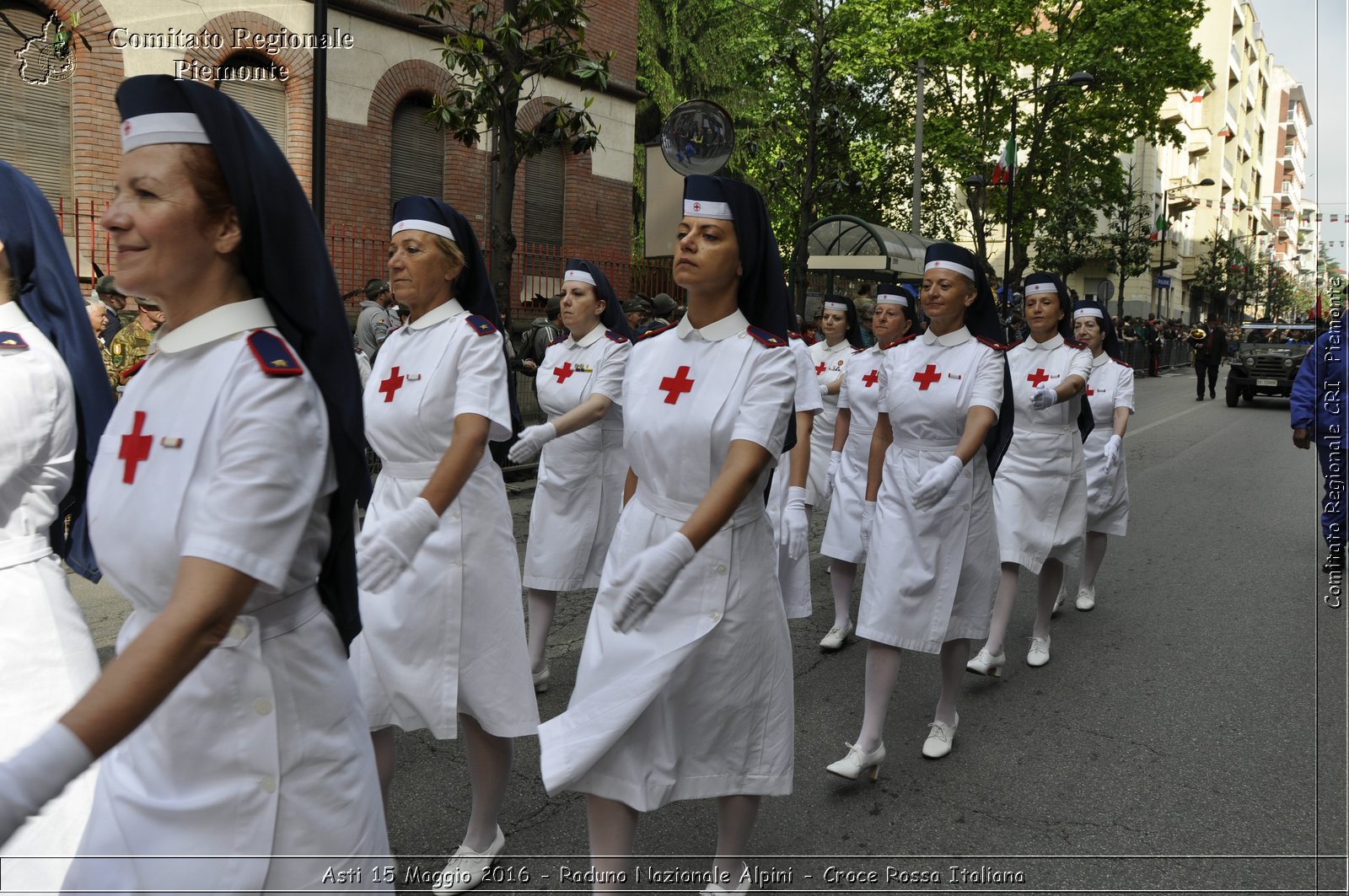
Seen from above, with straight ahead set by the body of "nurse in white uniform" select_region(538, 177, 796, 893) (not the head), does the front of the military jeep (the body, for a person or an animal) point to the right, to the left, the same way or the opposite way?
the same way

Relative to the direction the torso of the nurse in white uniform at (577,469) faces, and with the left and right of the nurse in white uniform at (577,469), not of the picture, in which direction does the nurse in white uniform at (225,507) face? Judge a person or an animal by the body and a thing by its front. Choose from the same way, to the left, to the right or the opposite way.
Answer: the same way

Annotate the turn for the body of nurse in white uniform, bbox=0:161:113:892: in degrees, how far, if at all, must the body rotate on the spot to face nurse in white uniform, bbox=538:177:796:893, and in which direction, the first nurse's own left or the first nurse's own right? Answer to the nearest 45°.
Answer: approximately 180°

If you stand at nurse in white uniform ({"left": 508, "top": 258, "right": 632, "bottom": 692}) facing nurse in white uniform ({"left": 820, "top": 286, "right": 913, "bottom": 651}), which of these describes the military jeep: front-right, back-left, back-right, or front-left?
front-left

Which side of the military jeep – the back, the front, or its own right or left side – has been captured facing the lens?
front

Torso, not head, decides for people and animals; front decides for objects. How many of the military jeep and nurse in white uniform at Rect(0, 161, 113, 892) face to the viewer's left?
1

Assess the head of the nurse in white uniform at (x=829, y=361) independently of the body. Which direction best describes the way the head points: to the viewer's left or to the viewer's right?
to the viewer's left

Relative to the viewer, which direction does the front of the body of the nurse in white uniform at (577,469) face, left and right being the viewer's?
facing the viewer and to the left of the viewer

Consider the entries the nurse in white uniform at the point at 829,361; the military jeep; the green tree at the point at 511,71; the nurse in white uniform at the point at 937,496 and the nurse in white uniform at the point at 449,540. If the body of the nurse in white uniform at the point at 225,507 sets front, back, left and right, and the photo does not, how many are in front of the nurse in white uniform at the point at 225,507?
0

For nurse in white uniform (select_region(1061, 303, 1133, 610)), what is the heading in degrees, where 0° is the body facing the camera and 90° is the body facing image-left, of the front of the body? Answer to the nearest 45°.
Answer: approximately 45°

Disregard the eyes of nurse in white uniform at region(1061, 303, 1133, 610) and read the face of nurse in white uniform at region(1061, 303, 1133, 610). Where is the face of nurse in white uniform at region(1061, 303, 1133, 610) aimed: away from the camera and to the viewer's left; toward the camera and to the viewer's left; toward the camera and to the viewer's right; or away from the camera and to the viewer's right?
toward the camera and to the viewer's left

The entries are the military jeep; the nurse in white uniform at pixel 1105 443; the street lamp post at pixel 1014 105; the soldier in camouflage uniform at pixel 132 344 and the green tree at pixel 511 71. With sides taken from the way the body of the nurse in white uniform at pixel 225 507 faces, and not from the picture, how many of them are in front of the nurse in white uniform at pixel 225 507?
0

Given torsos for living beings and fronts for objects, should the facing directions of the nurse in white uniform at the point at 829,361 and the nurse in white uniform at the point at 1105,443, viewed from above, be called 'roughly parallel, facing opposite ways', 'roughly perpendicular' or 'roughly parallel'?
roughly parallel

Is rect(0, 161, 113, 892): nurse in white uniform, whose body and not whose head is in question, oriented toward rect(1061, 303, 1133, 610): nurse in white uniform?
no

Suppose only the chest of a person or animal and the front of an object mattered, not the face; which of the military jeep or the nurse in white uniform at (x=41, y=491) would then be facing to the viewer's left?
the nurse in white uniform

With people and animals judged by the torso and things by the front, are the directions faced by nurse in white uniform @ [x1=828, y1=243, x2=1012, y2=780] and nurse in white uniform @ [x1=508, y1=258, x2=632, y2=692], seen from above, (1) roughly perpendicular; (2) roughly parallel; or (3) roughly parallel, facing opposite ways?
roughly parallel

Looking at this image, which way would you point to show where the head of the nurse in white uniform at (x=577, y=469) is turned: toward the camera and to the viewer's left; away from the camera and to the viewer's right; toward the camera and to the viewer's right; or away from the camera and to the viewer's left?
toward the camera and to the viewer's left

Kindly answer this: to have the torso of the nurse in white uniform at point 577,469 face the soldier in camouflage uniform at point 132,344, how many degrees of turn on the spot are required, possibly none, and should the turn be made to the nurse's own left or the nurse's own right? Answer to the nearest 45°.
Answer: approximately 90° to the nurse's own right

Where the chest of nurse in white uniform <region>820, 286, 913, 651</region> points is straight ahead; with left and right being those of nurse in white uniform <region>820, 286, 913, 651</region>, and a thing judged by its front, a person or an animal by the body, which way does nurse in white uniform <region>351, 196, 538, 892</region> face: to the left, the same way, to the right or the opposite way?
the same way

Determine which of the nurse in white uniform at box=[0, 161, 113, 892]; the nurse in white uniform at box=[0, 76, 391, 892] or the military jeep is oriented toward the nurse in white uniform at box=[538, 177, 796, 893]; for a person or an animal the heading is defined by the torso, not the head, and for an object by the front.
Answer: the military jeep

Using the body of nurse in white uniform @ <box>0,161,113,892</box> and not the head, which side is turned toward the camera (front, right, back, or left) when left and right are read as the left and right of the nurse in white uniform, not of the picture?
left

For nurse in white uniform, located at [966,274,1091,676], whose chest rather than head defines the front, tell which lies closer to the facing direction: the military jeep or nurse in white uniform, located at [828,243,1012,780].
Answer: the nurse in white uniform

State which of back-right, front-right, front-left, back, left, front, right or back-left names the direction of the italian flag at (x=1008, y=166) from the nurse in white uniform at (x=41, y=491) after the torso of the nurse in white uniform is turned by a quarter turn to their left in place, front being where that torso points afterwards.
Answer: back-left
